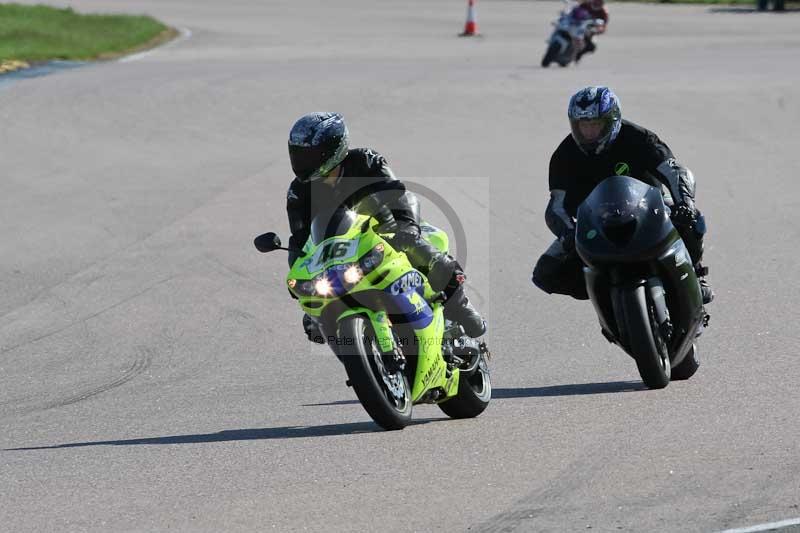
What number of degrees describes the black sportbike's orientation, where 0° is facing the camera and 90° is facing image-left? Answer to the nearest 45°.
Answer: approximately 0°

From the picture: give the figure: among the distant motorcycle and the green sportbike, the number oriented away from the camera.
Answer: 0

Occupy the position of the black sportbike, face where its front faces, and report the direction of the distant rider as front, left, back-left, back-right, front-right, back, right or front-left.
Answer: back

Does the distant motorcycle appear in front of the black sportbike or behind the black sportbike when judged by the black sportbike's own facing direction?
behind

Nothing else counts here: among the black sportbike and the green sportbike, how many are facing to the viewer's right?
0

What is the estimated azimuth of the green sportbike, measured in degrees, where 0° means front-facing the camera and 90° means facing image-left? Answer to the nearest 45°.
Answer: approximately 45°

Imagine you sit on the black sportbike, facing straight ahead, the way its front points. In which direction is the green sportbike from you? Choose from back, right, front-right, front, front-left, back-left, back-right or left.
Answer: front-right

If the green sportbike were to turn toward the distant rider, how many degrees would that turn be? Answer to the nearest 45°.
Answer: approximately 135° to its right

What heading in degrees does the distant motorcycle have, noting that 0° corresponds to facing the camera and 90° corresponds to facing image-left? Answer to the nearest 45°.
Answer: approximately 45°

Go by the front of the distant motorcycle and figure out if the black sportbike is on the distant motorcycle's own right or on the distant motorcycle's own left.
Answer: on the distant motorcycle's own left
